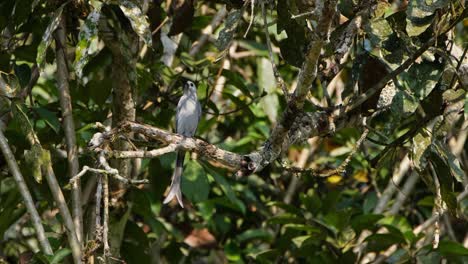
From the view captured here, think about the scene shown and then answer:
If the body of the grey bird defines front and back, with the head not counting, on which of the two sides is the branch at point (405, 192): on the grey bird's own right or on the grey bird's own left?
on the grey bird's own left

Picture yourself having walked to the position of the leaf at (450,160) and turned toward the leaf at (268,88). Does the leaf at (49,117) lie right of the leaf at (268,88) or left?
left

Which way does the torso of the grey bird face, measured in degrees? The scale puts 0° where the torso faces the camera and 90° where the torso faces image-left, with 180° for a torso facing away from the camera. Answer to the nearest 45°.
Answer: approximately 0°

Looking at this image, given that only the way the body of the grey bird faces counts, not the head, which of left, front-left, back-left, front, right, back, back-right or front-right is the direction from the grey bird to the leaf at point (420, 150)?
front-left
